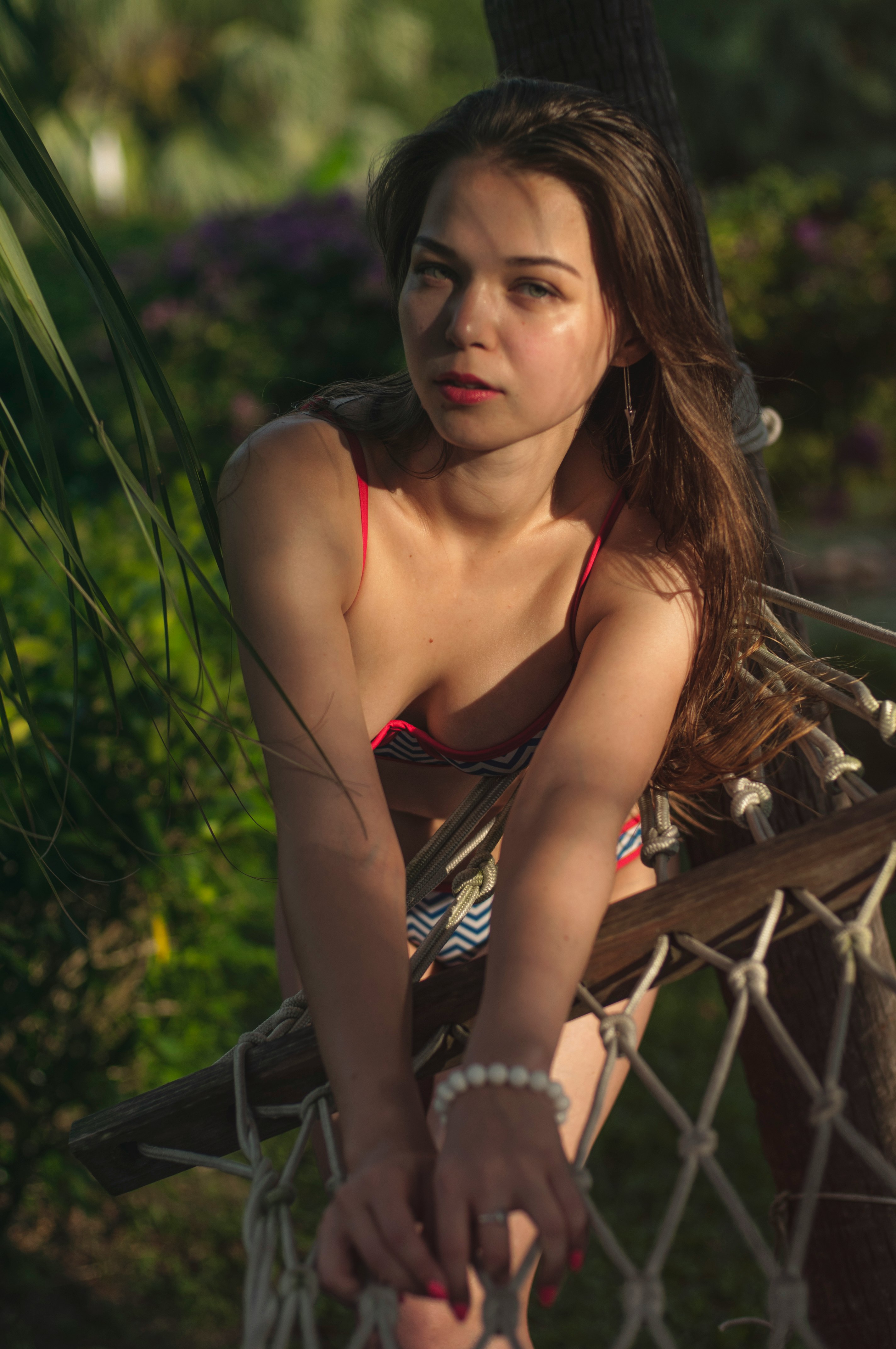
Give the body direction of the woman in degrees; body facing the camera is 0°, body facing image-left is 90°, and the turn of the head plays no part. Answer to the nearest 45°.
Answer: approximately 0°
